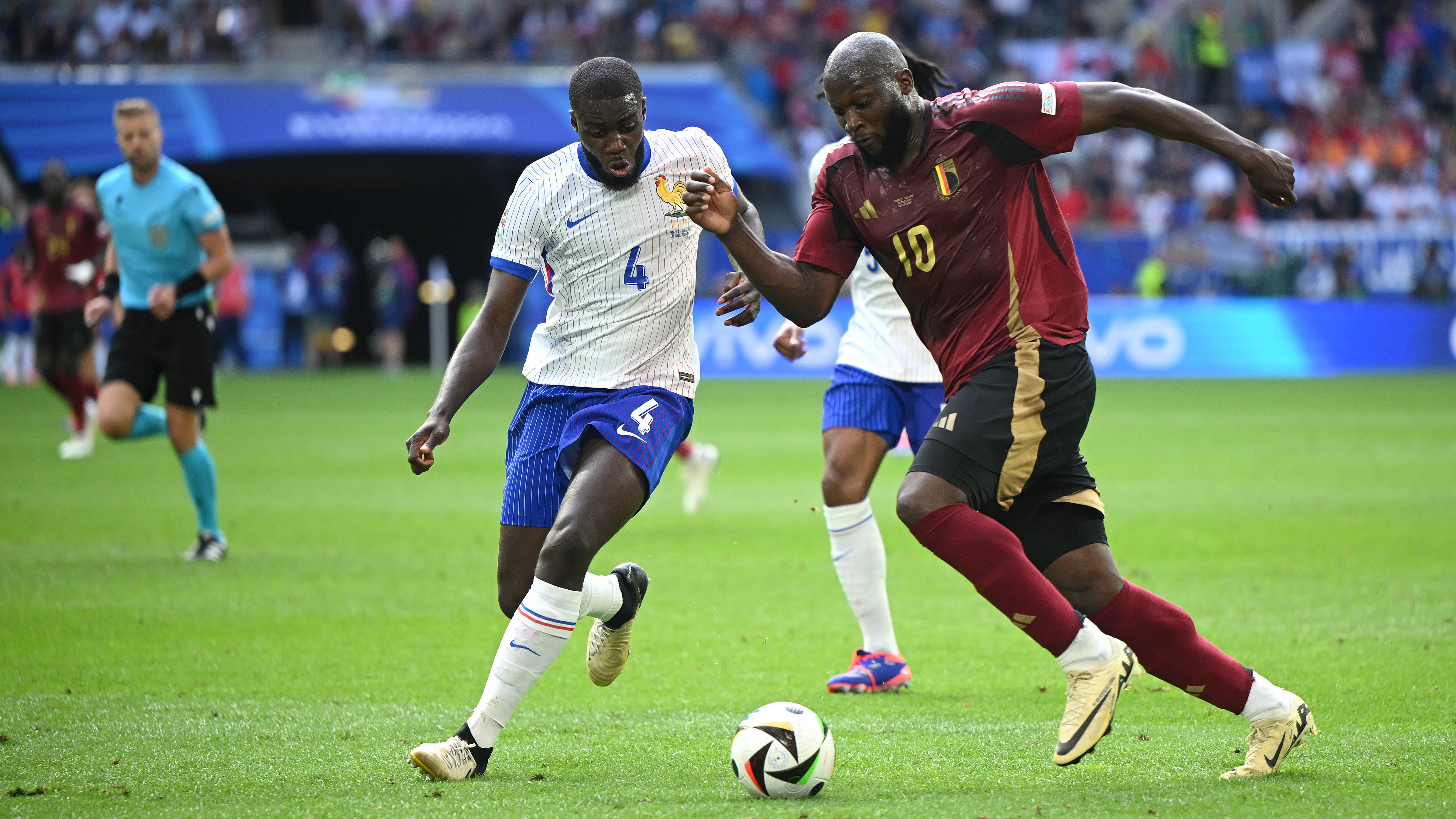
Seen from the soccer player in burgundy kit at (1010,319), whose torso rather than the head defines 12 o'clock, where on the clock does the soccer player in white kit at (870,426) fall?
The soccer player in white kit is roughly at 4 o'clock from the soccer player in burgundy kit.

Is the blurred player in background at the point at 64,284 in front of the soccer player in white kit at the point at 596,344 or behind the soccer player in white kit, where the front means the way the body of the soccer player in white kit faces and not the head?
behind

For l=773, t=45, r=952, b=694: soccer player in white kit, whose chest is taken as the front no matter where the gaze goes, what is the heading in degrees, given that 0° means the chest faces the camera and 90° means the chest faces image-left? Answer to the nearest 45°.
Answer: approximately 45°

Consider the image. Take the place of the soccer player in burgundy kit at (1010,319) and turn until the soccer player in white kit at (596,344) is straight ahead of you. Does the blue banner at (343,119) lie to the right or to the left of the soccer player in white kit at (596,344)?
right

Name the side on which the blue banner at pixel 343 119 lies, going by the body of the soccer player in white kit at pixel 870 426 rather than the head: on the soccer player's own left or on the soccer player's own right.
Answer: on the soccer player's own right

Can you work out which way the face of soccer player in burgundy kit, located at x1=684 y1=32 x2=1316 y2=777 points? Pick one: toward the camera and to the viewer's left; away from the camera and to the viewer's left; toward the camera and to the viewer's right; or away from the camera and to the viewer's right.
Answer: toward the camera and to the viewer's left

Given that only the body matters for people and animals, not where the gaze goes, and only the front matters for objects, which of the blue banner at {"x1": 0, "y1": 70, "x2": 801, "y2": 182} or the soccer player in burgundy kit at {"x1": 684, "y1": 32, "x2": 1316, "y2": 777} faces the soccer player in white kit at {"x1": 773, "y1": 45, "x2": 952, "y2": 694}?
the blue banner

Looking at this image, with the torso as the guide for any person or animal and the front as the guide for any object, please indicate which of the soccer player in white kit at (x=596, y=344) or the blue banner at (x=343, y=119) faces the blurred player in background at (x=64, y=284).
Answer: the blue banner

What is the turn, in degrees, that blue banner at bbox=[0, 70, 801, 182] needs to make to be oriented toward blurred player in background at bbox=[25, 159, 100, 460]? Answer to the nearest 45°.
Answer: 0° — it already faces them

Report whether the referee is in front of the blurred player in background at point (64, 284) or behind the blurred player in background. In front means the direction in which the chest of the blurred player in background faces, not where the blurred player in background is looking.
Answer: in front

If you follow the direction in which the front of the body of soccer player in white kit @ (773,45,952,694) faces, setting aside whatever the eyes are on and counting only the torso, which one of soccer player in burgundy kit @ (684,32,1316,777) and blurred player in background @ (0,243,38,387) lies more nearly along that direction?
the soccer player in burgundy kit

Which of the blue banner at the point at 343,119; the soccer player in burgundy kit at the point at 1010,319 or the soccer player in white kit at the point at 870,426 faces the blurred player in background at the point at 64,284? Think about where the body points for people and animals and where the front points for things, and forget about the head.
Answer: the blue banner

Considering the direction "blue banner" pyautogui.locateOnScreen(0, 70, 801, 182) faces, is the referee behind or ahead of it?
ahead

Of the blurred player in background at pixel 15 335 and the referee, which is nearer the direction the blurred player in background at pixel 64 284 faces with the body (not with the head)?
the referee
